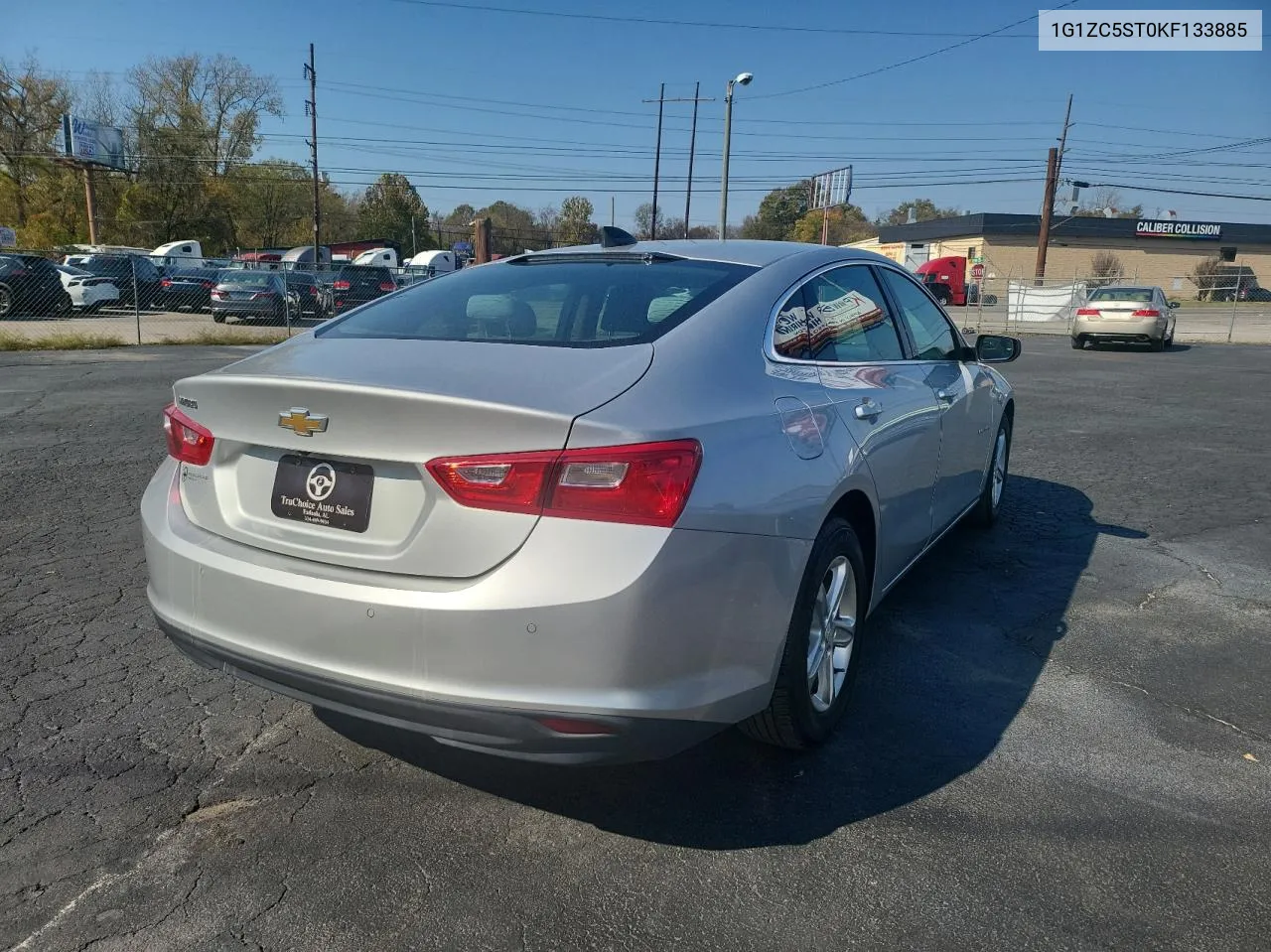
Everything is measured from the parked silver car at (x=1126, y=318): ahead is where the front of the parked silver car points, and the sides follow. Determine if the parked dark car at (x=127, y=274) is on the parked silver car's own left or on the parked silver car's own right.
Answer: on the parked silver car's own left

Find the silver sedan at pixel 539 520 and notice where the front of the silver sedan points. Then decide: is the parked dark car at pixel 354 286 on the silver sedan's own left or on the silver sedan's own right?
on the silver sedan's own left

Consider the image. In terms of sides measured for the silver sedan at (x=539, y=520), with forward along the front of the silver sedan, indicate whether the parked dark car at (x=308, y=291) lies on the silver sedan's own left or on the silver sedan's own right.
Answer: on the silver sedan's own left

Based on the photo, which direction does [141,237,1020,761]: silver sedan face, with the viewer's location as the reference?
facing away from the viewer and to the right of the viewer

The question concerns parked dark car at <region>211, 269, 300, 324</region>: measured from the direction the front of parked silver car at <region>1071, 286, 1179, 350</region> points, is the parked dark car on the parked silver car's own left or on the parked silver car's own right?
on the parked silver car's own left

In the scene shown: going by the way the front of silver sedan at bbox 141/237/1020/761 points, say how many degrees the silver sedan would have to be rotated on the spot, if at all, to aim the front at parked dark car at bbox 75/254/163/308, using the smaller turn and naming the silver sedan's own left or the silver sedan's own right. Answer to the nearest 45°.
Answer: approximately 90° to the silver sedan's own left

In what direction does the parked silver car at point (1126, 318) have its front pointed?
away from the camera
